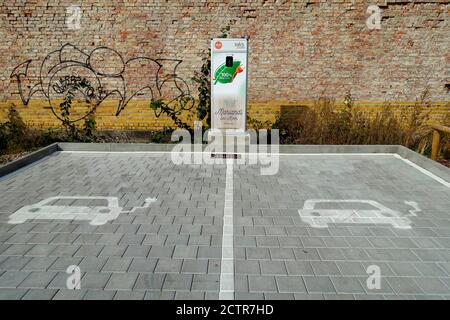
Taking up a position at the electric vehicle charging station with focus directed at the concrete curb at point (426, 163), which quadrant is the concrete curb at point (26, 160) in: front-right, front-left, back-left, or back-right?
back-right

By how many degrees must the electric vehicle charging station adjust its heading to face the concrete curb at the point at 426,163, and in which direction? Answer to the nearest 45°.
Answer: approximately 90° to its left

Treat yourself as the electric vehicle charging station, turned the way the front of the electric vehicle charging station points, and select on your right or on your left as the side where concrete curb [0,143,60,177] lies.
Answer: on your right

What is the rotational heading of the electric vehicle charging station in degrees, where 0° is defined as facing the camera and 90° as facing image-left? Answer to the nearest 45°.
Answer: approximately 0°
